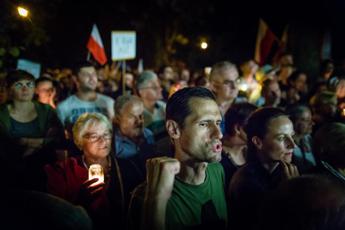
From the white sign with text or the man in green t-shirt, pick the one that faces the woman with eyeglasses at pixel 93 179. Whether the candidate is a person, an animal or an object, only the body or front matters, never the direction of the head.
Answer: the white sign with text

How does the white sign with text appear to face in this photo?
toward the camera

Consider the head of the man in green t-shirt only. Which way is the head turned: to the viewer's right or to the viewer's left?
to the viewer's right

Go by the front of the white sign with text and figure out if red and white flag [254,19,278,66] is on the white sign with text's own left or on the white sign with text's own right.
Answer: on the white sign with text's own left

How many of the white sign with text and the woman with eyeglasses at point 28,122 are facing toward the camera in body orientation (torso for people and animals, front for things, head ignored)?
2

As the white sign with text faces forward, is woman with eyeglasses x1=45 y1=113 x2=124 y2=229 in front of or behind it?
in front

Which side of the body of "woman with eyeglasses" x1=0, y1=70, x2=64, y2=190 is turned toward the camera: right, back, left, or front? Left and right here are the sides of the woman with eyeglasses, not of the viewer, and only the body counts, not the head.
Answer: front

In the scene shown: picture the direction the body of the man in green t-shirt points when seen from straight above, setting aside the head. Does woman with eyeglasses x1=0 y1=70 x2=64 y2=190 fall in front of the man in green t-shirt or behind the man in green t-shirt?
behind

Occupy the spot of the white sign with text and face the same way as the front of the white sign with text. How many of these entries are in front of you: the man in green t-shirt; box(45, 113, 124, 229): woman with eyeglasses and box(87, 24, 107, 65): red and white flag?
2

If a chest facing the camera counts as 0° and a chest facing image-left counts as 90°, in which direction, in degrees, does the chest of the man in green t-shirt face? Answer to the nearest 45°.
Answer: approximately 315°
